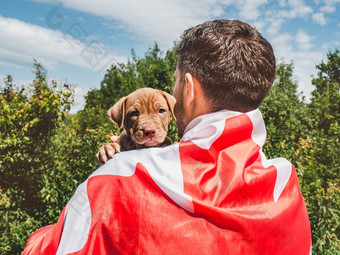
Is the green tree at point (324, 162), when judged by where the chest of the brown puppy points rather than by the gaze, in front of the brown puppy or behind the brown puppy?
behind

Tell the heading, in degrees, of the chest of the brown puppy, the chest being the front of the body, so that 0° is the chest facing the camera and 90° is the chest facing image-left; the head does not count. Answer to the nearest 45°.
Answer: approximately 0°

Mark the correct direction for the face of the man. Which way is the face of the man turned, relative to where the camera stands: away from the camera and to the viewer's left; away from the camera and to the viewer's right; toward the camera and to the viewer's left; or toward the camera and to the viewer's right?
away from the camera and to the viewer's left

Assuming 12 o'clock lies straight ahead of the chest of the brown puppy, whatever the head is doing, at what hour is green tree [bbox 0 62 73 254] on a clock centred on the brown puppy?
The green tree is roughly at 5 o'clock from the brown puppy.
